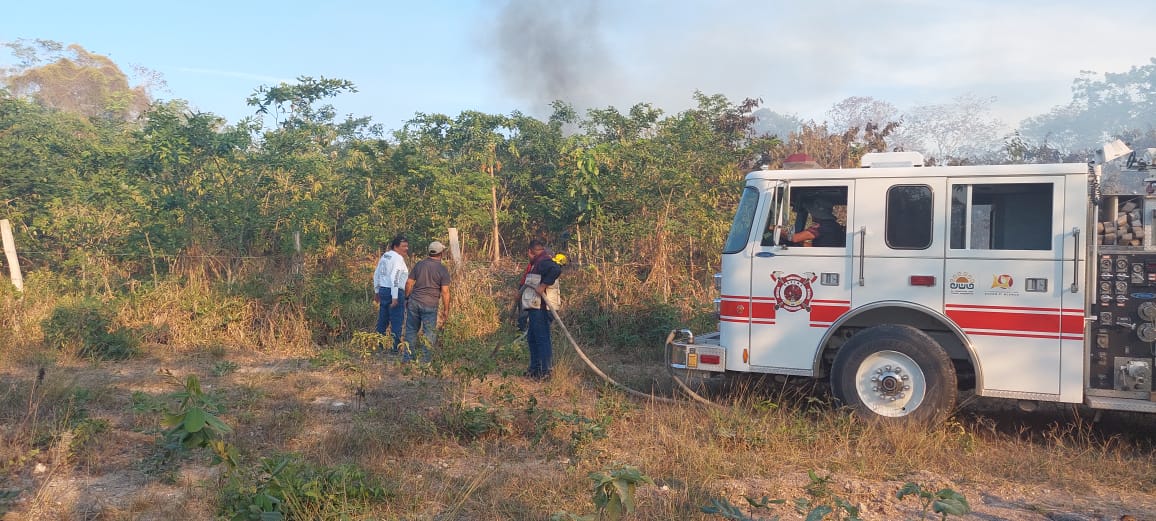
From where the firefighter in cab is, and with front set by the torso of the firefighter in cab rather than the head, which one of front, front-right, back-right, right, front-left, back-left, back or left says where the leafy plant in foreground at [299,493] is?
front-left

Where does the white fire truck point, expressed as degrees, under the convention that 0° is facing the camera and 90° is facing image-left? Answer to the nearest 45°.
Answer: approximately 90°

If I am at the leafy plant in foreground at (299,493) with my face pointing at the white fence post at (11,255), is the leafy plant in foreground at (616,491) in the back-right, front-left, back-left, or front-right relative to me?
back-right

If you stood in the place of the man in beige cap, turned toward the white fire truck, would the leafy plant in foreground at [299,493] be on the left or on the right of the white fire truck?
right

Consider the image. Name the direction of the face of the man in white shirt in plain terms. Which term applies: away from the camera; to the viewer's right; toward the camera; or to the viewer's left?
to the viewer's right

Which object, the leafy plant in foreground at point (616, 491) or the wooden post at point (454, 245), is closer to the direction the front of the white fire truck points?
the wooden post

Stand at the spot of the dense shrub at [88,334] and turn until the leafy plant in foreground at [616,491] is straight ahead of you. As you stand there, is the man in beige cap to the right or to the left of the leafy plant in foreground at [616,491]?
left

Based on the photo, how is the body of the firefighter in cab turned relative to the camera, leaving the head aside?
to the viewer's left

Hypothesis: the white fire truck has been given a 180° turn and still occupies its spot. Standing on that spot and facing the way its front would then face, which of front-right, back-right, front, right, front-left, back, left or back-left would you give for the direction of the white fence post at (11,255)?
back

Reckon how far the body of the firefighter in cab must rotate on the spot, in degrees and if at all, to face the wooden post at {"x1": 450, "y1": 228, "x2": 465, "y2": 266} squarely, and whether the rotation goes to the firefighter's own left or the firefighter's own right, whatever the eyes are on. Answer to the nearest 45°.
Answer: approximately 45° to the firefighter's own right

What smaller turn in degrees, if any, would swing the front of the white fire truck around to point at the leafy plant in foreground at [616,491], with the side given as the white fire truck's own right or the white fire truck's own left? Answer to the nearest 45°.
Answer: approximately 45° to the white fire truck's own left

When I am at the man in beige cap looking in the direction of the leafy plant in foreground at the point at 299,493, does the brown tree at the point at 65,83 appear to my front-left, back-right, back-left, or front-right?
back-right

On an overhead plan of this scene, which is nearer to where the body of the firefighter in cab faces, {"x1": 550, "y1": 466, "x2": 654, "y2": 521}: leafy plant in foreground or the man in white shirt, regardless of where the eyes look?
the man in white shirt
